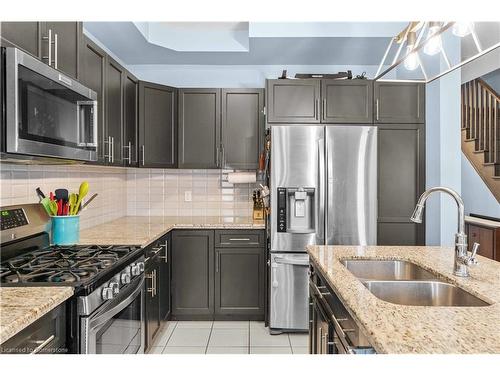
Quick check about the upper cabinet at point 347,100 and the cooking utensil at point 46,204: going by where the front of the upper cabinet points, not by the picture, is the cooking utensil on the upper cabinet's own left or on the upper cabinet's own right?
on the upper cabinet's own right

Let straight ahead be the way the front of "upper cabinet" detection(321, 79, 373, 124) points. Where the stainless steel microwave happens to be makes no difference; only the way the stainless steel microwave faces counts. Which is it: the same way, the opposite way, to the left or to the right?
to the left

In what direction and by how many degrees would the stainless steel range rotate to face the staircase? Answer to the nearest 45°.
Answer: approximately 45° to its left

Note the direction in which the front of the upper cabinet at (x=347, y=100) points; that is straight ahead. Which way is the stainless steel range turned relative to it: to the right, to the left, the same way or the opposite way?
to the left

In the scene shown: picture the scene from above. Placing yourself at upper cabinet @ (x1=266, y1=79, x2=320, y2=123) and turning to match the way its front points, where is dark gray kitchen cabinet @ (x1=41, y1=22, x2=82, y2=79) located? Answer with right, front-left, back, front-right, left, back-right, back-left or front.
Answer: front-right

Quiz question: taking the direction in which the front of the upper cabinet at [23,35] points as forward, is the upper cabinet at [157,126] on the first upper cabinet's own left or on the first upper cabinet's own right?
on the first upper cabinet's own left

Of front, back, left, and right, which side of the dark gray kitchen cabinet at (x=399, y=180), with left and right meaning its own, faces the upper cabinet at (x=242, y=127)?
right

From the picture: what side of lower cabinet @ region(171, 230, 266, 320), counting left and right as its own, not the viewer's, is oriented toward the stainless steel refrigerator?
left

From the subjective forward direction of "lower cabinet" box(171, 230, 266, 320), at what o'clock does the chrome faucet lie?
The chrome faucet is roughly at 11 o'clock from the lower cabinet.
